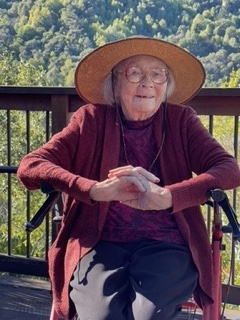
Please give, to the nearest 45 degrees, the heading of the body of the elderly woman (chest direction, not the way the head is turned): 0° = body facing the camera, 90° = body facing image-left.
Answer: approximately 0°
